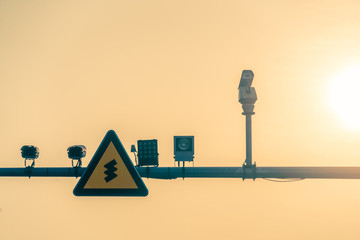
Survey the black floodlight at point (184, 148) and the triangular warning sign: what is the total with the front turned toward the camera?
2

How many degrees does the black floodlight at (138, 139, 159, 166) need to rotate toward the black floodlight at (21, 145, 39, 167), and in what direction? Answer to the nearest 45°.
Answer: approximately 90° to its right

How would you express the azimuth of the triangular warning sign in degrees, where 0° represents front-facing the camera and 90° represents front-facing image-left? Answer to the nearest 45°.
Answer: approximately 0°

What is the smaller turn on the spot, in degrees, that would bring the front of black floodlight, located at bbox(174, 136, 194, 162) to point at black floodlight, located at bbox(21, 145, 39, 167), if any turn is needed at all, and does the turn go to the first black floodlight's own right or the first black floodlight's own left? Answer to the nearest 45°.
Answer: approximately 90° to the first black floodlight's own right

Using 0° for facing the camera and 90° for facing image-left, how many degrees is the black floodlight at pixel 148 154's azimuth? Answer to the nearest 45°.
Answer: approximately 0°
